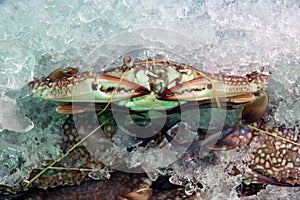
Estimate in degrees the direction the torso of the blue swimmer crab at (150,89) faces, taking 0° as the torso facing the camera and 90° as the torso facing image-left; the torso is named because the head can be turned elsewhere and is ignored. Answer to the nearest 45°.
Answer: approximately 0°
